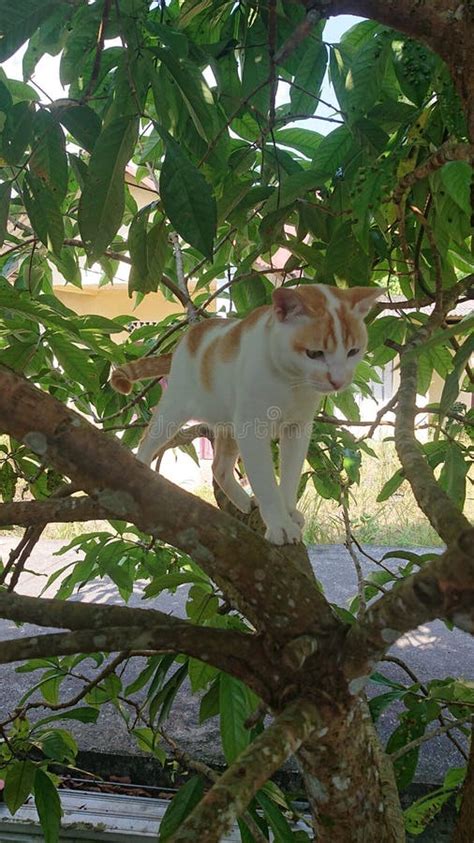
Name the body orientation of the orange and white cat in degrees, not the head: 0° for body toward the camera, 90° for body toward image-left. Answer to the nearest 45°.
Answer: approximately 315°
